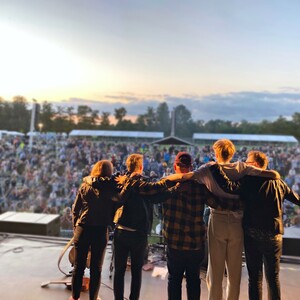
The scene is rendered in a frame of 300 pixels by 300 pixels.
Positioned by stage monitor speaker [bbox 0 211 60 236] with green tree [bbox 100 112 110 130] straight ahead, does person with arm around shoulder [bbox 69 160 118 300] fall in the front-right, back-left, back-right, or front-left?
back-right

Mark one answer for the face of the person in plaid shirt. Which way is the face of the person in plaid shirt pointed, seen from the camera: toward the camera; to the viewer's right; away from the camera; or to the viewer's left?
away from the camera

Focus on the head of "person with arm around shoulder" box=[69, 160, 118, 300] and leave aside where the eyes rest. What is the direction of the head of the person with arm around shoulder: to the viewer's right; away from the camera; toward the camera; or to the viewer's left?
away from the camera

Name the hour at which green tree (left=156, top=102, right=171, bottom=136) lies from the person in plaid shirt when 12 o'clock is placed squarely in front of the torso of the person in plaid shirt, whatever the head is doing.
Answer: The green tree is roughly at 12 o'clock from the person in plaid shirt.

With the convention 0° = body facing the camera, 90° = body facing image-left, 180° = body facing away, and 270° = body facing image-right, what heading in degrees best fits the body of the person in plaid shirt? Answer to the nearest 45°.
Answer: approximately 180°
